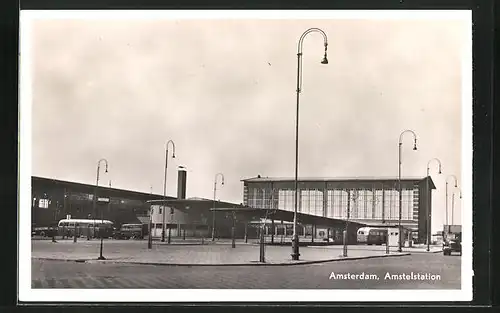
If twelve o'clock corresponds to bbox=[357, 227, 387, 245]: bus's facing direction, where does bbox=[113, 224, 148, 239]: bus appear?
bbox=[113, 224, 148, 239]: bus is roughly at 1 o'clock from bbox=[357, 227, 387, 245]: bus.

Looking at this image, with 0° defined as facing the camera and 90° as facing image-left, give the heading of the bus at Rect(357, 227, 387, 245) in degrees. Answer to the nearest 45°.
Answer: approximately 45°

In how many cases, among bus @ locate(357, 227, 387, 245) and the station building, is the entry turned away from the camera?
0

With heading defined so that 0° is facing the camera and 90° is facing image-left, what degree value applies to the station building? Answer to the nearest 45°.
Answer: approximately 0°

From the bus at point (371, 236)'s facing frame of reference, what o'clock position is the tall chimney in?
The tall chimney is roughly at 1 o'clock from the bus.
